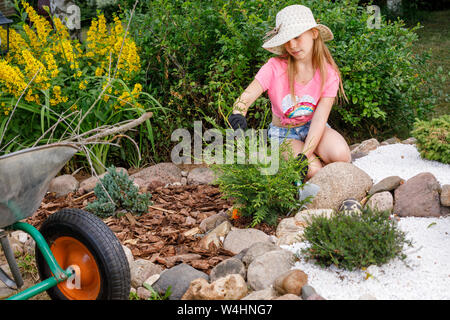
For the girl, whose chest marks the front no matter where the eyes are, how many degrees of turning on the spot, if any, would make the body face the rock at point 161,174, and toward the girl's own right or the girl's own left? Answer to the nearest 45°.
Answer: approximately 90° to the girl's own right

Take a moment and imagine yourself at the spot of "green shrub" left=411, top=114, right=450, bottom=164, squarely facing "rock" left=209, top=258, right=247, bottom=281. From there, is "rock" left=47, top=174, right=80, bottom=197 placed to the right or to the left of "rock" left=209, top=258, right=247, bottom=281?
right

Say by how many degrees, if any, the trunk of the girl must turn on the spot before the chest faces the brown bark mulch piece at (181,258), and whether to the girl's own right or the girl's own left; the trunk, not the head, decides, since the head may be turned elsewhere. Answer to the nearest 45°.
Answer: approximately 45° to the girl's own right

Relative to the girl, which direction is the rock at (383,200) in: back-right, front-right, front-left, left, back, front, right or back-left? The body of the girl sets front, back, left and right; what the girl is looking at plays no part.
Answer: front-left

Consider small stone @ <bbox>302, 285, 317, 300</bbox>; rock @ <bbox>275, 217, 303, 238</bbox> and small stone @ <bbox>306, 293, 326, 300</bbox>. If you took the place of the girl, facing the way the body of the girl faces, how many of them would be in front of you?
3

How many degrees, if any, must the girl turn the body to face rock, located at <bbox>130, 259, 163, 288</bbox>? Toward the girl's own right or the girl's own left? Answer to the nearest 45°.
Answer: approximately 45° to the girl's own right

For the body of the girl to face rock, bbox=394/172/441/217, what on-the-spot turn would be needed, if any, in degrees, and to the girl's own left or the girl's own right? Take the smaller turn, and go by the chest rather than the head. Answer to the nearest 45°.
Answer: approximately 45° to the girl's own left

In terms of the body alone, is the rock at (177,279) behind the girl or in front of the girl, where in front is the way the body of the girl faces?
in front

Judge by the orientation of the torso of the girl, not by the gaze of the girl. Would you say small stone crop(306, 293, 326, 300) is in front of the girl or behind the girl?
in front

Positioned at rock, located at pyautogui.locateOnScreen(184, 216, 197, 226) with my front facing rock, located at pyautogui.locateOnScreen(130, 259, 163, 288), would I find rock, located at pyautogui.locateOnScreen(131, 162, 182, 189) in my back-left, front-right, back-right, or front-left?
back-right

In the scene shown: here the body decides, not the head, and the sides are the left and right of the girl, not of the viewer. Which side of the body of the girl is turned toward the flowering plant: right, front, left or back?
right

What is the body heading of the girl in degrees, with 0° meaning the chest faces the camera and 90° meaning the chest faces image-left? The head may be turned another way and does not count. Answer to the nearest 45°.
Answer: approximately 0°

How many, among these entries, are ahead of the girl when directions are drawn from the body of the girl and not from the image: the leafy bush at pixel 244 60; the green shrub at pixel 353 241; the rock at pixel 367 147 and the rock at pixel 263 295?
2

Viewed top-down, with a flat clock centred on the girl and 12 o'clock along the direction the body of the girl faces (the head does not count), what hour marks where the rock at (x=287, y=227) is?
The rock is roughly at 12 o'clock from the girl.

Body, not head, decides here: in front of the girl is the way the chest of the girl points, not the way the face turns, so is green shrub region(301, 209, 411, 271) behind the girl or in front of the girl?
in front
